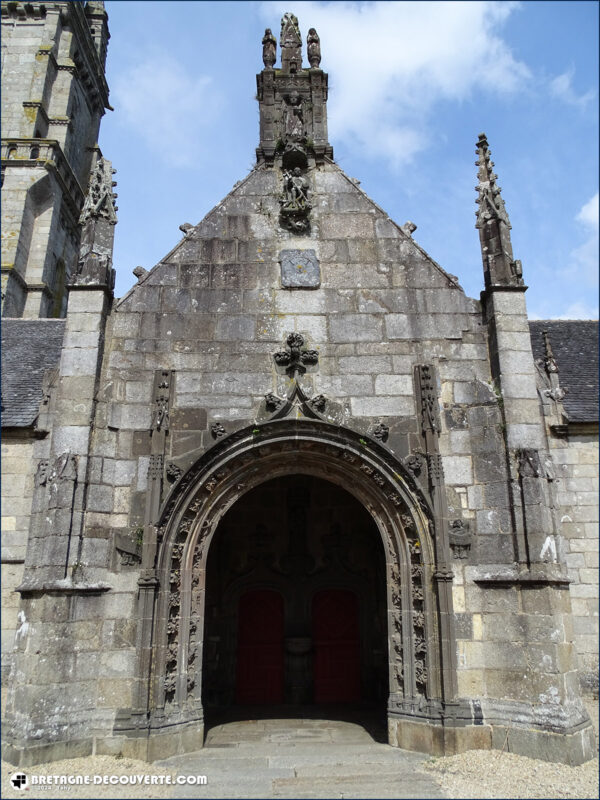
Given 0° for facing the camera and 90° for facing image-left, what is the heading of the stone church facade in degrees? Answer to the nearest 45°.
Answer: approximately 0°

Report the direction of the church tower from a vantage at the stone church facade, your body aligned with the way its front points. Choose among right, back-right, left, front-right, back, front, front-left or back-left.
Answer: back-right
